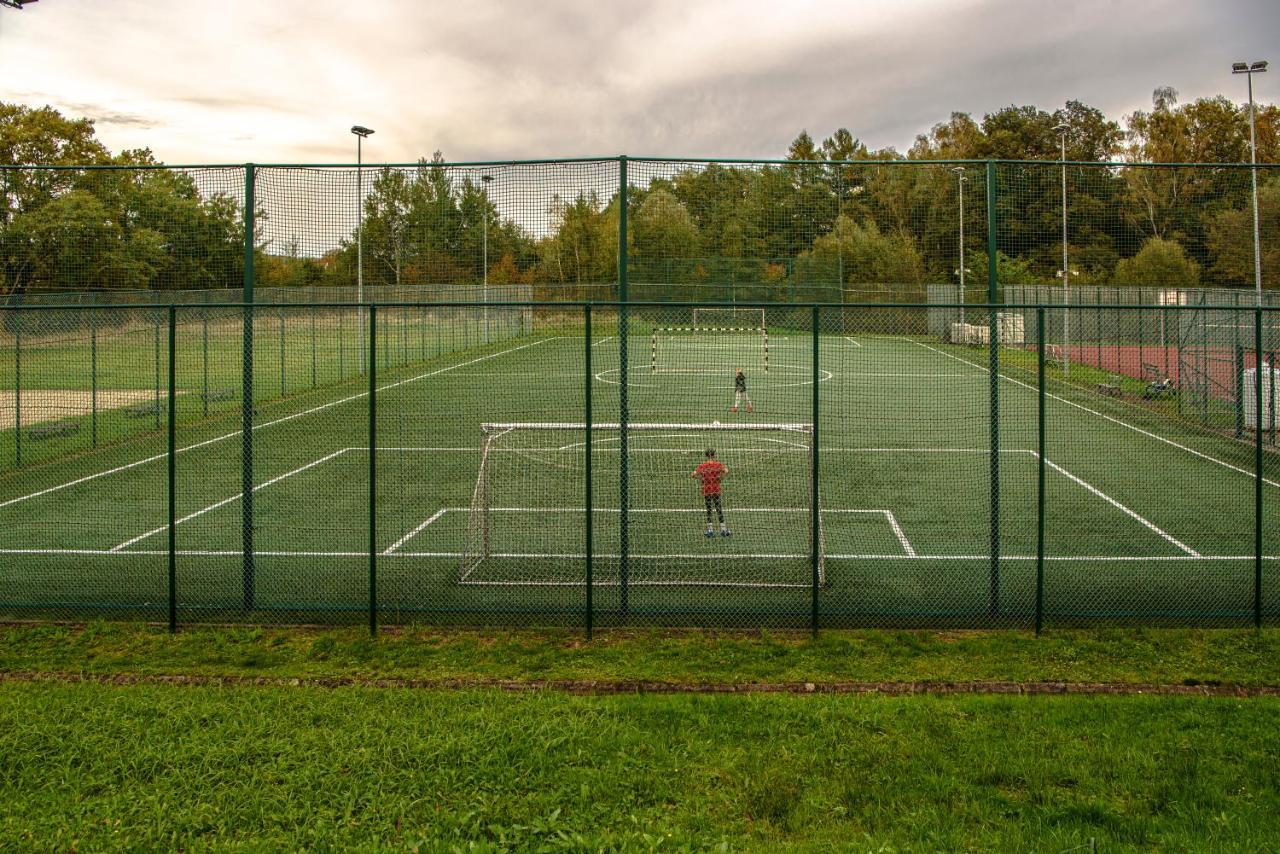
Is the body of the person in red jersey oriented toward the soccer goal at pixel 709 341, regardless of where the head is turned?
yes

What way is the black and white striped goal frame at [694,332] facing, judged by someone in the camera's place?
facing the viewer

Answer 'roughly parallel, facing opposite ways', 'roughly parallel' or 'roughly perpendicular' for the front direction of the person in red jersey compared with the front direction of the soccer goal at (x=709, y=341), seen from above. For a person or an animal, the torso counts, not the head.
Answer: roughly parallel, facing opposite ways

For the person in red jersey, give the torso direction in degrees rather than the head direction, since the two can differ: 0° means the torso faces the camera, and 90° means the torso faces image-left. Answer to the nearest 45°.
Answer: approximately 180°

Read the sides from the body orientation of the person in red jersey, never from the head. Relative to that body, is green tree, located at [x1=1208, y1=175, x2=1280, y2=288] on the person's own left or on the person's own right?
on the person's own right

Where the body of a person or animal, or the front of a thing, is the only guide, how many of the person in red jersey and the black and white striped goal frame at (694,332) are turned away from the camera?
1

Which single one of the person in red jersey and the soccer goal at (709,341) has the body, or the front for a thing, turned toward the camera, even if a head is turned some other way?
the soccer goal

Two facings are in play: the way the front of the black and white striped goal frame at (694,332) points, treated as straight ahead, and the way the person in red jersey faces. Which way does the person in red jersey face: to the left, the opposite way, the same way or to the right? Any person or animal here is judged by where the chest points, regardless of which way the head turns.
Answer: the opposite way

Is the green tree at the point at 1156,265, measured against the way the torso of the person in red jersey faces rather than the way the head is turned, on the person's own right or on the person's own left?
on the person's own right

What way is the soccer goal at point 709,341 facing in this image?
toward the camera
